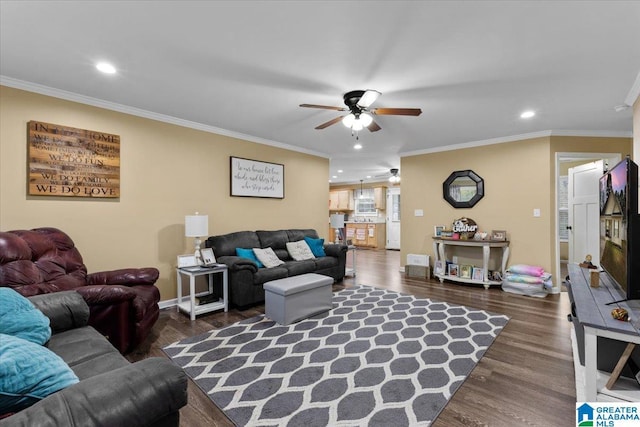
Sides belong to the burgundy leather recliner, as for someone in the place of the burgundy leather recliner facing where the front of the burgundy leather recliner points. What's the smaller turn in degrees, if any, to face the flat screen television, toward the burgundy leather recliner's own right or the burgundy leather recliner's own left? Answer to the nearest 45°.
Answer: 0° — it already faces it

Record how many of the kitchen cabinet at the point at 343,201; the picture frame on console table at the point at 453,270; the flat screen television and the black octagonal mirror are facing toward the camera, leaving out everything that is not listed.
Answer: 3

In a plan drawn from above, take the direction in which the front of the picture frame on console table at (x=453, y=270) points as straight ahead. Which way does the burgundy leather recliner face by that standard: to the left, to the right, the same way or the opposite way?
to the left

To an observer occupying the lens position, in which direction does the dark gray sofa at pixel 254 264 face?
facing the viewer and to the right of the viewer

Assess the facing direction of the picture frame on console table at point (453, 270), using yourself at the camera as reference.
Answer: facing the viewer

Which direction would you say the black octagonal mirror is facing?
toward the camera

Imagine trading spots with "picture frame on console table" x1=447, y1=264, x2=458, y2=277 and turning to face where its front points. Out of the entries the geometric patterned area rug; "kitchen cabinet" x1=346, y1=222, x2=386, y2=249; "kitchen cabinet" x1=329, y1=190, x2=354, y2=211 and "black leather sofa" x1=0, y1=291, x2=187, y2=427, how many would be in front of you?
2

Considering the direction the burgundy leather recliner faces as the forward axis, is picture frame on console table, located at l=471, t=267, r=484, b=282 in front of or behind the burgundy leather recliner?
in front

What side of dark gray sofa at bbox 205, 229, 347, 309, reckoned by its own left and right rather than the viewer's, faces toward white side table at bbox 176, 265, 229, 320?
right

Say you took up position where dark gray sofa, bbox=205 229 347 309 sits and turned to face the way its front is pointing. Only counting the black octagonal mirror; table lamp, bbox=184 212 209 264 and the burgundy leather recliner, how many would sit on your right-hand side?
2

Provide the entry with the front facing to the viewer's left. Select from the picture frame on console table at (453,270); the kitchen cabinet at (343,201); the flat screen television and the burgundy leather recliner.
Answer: the flat screen television

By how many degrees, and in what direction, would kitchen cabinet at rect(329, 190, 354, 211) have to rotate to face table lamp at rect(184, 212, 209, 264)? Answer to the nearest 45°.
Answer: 0° — it already faces it
